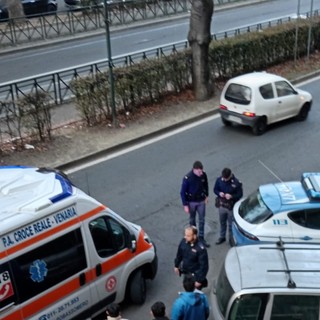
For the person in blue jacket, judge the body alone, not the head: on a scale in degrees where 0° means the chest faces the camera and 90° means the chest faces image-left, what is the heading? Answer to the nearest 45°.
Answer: approximately 180°

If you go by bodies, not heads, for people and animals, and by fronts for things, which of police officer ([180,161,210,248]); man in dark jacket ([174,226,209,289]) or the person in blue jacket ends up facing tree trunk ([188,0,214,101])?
the person in blue jacket

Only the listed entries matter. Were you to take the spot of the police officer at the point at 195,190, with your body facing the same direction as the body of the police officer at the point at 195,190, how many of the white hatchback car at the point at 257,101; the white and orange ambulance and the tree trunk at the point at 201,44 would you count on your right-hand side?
1

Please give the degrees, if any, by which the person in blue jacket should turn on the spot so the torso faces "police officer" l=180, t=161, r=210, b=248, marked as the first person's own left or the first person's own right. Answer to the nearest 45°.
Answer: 0° — they already face them

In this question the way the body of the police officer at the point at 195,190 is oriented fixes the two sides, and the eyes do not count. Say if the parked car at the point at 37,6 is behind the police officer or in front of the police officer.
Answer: behind

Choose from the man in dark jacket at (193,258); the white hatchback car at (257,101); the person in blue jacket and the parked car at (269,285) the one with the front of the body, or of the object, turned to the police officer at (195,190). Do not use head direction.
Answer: the person in blue jacket

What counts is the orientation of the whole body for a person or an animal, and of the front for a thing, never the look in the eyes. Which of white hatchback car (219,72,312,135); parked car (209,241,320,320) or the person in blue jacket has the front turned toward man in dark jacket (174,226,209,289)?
the person in blue jacket

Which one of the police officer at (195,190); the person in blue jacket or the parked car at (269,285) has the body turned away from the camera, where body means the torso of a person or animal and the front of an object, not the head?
the person in blue jacket

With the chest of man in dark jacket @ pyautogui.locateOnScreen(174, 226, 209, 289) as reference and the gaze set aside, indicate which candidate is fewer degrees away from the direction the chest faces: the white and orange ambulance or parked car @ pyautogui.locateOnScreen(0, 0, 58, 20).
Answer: the white and orange ambulance
